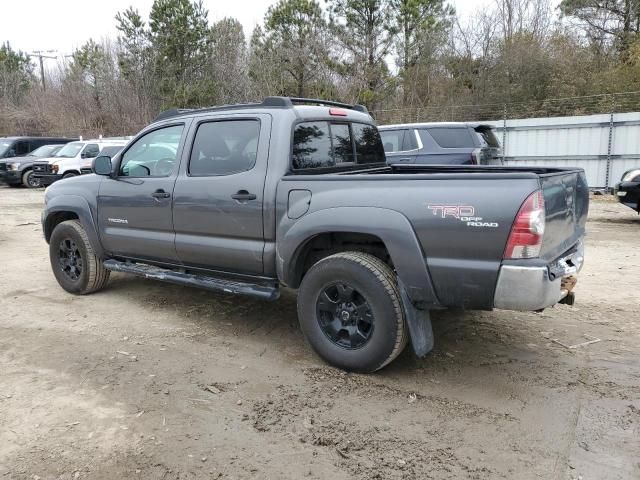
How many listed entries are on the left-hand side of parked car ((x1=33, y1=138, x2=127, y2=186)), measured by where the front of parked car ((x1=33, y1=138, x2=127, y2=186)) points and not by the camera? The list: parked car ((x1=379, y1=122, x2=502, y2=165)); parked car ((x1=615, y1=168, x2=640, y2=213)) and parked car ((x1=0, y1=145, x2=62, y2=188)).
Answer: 2

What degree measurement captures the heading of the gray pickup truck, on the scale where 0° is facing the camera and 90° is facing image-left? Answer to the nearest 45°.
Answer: approximately 135°

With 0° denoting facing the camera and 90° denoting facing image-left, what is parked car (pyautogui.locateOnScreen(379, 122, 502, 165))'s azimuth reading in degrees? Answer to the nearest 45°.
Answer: approximately 135°

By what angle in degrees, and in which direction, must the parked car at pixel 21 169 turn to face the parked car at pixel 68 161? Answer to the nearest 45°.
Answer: approximately 90° to its left

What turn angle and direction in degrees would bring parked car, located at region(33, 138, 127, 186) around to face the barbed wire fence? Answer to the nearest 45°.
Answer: approximately 135° to its left

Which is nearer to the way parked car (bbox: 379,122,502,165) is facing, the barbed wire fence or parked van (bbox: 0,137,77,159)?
the parked van

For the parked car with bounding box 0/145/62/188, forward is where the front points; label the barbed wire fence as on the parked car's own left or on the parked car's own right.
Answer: on the parked car's own left

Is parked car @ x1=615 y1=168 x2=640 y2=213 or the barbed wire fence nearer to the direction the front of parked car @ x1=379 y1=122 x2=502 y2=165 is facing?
the barbed wire fence

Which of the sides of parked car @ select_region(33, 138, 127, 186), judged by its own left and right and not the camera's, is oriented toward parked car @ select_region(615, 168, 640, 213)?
left

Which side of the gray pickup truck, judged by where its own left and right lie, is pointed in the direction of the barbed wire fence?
right

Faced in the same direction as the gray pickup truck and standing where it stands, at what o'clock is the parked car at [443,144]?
The parked car is roughly at 2 o'clock from the gray pickup truck.

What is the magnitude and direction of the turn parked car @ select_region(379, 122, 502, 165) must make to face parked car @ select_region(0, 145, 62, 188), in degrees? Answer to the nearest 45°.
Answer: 0° — it already faces it
